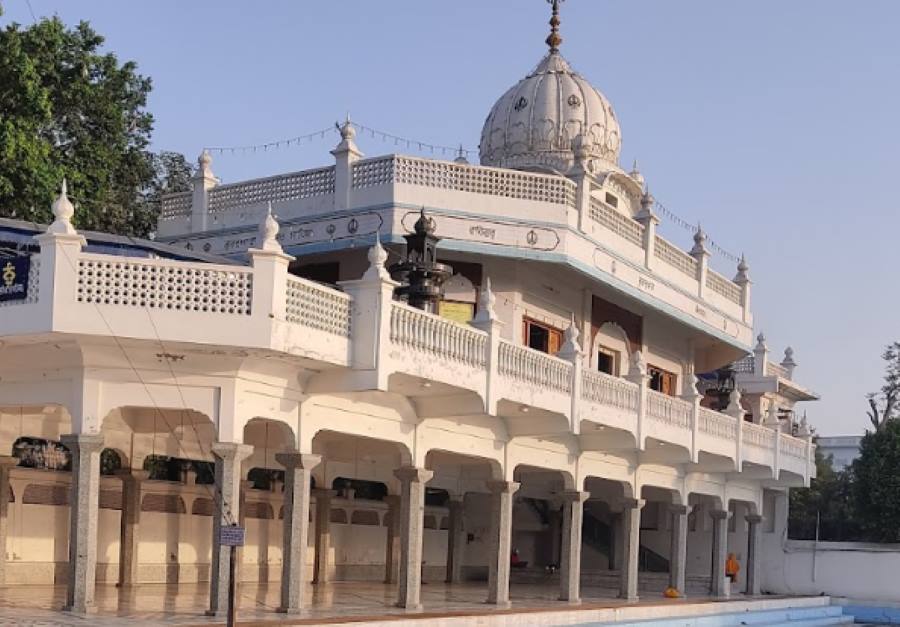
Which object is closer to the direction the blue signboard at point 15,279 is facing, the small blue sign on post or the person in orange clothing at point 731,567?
the small blue sign on post

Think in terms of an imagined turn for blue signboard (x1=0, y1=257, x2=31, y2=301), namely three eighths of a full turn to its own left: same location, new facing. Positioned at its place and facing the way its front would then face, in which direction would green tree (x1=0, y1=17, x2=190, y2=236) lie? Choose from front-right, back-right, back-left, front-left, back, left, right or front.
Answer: front-left

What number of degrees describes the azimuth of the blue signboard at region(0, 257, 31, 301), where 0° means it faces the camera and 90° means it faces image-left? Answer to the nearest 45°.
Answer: approximately 0°

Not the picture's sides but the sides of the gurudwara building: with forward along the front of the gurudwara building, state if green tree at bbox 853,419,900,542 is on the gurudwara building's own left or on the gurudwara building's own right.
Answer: on the gurudwara building's own left

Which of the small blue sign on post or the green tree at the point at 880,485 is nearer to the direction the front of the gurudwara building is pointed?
the small blue sign on post
